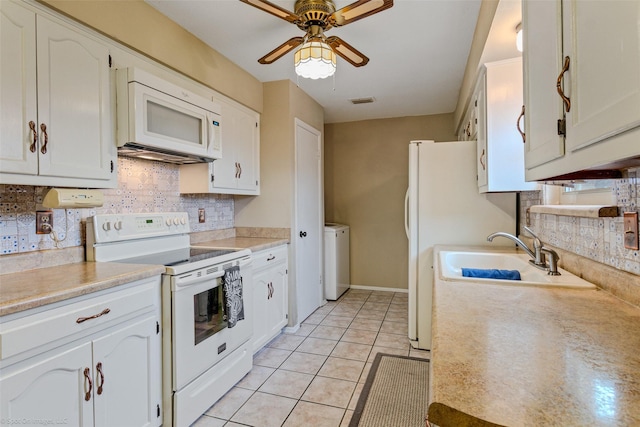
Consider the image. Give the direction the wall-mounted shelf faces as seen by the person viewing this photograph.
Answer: facing the viewer and to the left of the viewer

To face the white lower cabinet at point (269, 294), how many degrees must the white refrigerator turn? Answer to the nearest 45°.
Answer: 0° — it already faces it

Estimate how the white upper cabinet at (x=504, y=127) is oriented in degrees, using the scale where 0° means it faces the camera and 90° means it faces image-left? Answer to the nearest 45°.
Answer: approximately 90°

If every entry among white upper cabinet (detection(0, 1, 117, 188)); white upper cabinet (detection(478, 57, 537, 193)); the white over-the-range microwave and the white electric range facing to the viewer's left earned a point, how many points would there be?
1

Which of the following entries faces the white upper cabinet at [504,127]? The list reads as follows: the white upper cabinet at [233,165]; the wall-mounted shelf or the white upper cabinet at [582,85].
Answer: the white upper cabinet at [233,165]

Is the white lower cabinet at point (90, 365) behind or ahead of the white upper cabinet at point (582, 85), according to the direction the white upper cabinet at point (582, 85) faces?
ahead

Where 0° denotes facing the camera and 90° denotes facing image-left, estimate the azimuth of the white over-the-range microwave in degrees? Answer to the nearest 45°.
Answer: approximately 315°

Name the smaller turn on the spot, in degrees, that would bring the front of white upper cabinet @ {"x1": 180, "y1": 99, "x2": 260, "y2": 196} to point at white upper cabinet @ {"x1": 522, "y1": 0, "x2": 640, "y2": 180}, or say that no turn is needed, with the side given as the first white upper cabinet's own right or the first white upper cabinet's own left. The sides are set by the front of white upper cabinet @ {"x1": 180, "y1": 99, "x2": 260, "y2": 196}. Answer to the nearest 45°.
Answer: approximately 45° to the first white upper cabinet's own right

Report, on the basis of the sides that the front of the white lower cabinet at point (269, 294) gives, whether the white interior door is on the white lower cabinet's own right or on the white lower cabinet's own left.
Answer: on the white lower cabinet's own left

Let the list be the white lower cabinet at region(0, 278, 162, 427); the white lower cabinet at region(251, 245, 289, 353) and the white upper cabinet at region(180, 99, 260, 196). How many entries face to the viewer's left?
0

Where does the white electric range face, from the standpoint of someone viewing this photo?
facing the viewer and to the right of the viewer

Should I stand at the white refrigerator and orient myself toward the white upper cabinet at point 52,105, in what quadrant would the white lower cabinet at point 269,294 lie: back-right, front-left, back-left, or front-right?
front-right

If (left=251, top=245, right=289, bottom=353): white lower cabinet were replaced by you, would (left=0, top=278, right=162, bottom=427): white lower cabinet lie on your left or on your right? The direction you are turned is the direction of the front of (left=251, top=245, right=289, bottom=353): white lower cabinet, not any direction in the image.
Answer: on your right

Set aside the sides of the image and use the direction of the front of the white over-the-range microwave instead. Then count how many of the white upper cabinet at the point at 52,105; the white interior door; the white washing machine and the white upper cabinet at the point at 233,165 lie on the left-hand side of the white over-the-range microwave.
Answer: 3

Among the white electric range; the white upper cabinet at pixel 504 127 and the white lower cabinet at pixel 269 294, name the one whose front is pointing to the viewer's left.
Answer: the white upper cabinet

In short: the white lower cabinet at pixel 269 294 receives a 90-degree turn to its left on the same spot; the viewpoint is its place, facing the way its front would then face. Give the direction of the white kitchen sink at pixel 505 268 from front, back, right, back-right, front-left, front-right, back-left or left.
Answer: right

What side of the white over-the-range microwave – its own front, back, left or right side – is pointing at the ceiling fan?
front

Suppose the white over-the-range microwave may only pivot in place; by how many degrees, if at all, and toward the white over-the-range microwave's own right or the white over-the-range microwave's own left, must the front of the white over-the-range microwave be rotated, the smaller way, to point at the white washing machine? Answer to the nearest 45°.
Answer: approximately 90° to the white over-the-range microwave's own left
